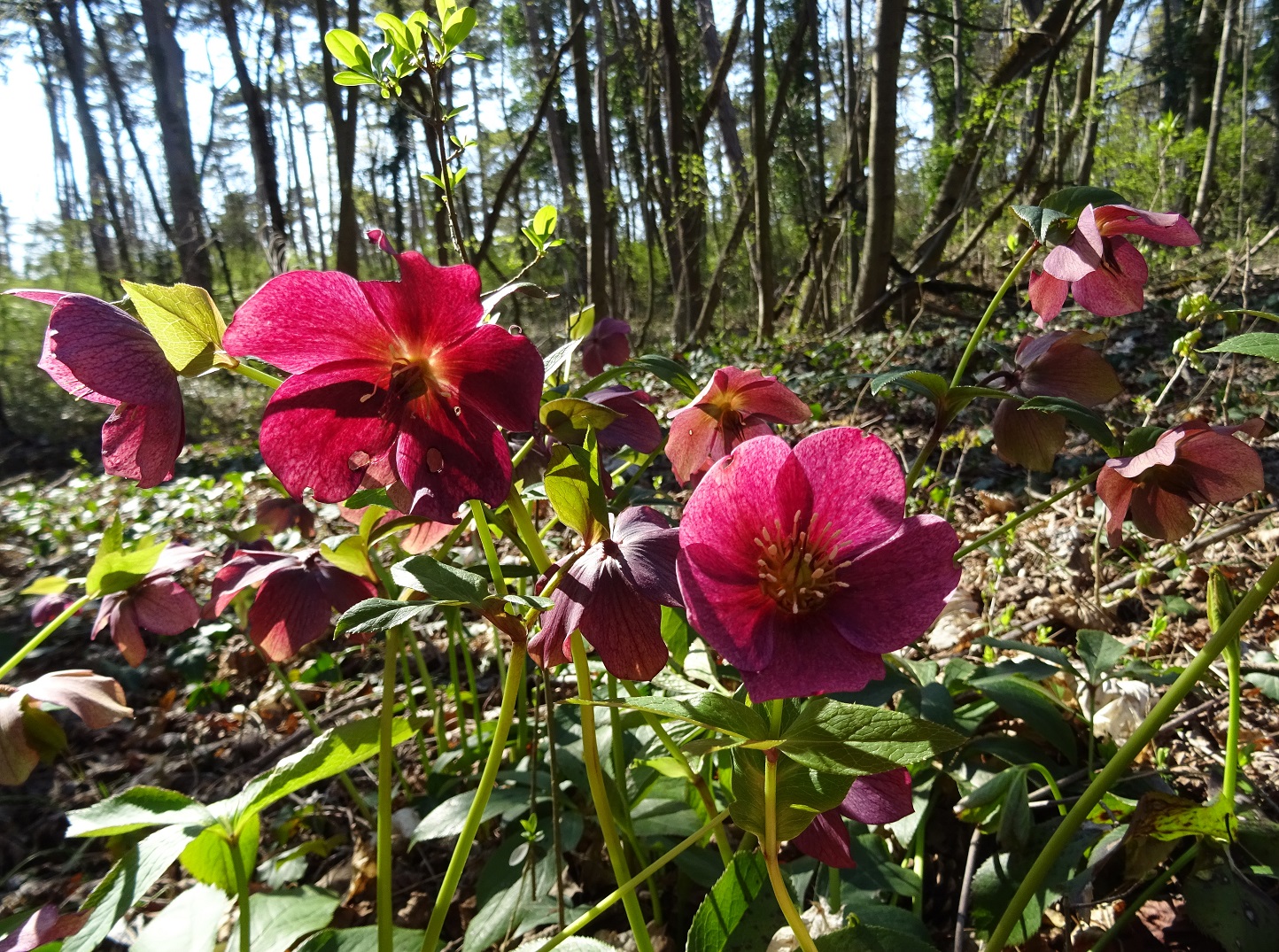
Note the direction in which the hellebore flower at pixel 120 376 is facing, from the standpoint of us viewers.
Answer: facing to the left of the viewer

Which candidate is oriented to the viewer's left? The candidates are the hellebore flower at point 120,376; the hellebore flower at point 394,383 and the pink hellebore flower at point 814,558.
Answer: the hellebore flower at point 120,376

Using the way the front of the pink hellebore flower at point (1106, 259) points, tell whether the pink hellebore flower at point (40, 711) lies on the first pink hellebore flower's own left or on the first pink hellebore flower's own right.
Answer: on the first pink hellebore flower's own right
